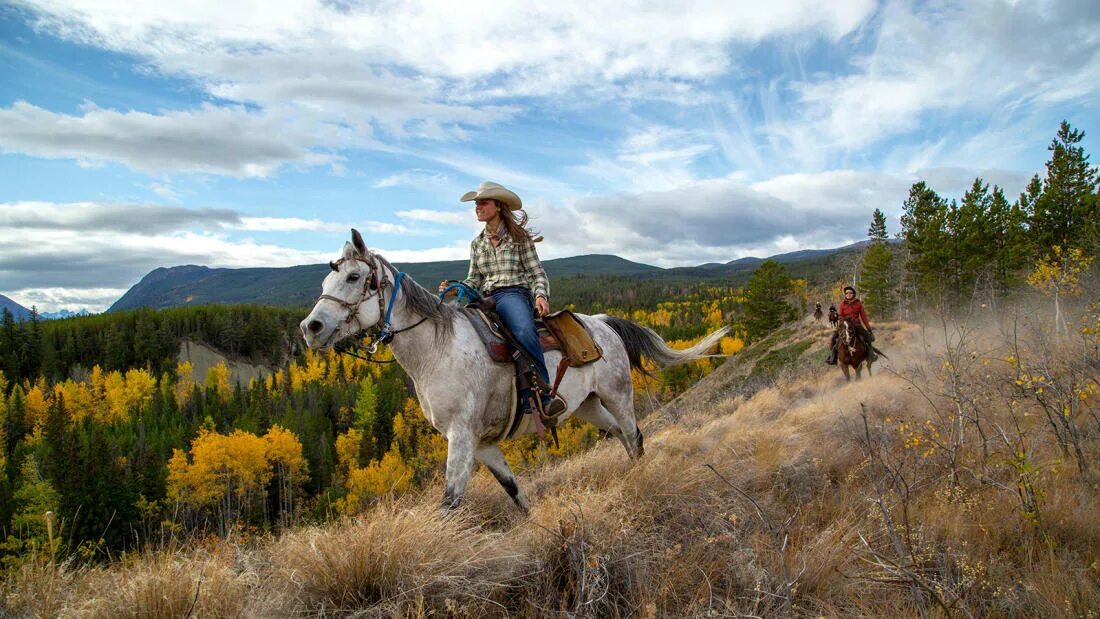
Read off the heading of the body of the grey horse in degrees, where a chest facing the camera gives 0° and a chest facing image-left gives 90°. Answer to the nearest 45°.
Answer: approximately 45°

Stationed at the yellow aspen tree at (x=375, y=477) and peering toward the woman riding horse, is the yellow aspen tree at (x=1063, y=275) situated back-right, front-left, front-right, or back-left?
front-left

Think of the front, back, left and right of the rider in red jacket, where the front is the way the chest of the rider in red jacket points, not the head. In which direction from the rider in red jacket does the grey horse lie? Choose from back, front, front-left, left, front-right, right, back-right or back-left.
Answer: front

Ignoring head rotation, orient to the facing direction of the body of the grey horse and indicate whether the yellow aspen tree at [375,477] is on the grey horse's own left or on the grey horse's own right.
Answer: on the grey horse's own right

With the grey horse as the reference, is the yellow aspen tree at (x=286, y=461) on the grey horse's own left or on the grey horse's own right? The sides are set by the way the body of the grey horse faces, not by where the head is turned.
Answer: on the grey horse's own right

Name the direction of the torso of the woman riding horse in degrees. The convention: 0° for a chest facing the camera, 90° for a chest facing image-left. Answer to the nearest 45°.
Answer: approximately 45°

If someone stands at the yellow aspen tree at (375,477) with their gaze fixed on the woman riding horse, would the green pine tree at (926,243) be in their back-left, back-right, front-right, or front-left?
front-left

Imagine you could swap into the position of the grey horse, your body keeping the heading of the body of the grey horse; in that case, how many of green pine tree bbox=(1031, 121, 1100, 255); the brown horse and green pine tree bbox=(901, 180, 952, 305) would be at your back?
3

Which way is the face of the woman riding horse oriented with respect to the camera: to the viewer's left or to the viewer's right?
to the viewer's left

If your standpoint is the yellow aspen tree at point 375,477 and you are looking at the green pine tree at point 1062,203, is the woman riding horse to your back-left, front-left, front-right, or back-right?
front-right

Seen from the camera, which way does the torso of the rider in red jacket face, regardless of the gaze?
toward the camera
